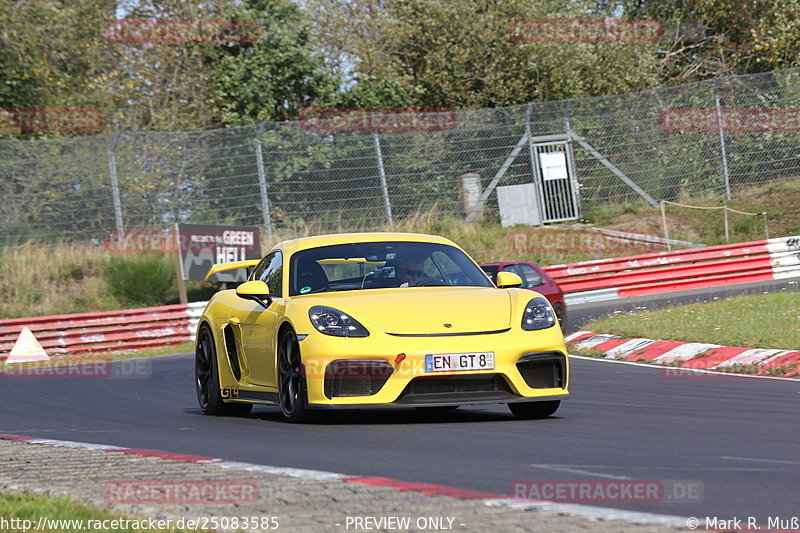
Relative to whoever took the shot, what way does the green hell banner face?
facing the viewer

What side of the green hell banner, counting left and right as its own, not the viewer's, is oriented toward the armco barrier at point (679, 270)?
left

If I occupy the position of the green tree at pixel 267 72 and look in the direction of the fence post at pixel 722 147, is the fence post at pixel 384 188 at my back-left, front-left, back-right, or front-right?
front-right

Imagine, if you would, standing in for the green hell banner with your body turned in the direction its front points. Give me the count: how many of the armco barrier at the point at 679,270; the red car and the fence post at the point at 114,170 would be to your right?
1

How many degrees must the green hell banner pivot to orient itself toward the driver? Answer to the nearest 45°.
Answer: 0° — it already faces them

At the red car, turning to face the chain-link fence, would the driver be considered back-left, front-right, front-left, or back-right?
back-left

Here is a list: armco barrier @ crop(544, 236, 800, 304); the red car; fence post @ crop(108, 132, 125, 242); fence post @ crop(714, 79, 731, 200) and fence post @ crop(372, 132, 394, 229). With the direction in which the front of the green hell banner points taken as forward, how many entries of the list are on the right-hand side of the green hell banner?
1

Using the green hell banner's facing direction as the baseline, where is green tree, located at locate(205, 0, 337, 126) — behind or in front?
behind

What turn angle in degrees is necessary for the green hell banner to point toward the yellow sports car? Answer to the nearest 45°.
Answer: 0° — it already faces it

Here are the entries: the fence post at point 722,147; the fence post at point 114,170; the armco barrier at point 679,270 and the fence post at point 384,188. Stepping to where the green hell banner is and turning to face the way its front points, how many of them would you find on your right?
1

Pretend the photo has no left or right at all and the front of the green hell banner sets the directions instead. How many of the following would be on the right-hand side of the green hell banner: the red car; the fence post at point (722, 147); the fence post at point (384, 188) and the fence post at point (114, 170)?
1

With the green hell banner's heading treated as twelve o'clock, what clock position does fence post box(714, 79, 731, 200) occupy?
The fence post is roughly at 9 o'clock from the green hell banner.

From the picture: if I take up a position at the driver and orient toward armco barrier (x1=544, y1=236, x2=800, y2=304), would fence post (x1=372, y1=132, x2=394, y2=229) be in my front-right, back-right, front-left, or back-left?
front-left
